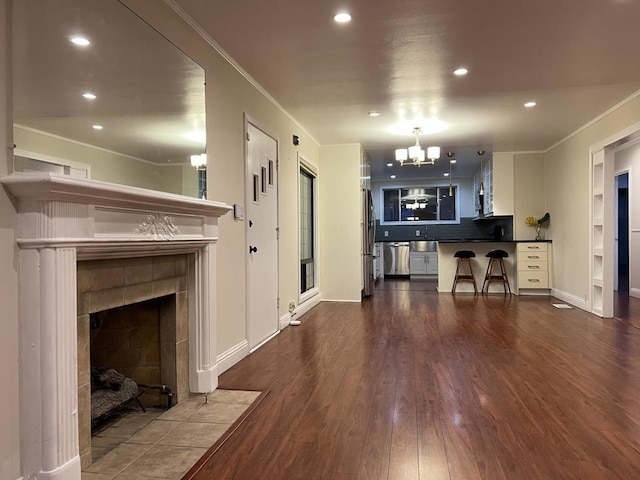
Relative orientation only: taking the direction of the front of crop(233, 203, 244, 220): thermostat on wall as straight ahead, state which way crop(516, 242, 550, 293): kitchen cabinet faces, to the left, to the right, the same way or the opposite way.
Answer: to the right

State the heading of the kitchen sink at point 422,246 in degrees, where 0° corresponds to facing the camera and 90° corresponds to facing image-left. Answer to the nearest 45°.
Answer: approximately 0°

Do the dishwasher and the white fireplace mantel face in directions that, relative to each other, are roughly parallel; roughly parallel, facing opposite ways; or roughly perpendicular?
roughly perpendicular

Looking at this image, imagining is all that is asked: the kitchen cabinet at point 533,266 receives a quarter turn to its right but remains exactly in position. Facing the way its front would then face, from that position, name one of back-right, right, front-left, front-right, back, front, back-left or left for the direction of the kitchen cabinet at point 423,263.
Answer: front-right

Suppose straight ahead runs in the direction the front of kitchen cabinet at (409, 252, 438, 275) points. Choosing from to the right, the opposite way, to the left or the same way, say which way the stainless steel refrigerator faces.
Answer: to the left

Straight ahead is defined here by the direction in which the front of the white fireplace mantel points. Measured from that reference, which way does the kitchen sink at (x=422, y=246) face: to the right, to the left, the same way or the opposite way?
to the right

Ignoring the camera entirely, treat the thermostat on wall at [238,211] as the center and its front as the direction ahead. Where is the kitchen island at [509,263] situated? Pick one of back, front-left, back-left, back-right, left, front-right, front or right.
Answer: left

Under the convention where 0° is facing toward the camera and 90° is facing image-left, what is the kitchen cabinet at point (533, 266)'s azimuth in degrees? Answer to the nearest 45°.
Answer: approximately 0°

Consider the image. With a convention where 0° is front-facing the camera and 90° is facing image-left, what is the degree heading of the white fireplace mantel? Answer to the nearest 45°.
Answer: approximately 315°

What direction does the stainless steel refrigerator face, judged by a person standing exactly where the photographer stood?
facing to the right of the viewer
